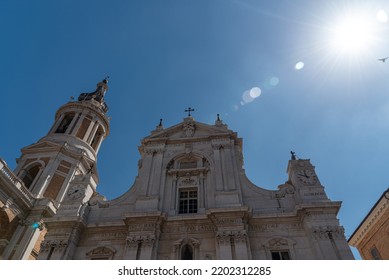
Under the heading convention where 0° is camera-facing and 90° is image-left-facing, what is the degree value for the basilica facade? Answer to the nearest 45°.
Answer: approximately 0°

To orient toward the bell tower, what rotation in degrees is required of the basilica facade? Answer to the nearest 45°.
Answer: approximately 135° to its right
